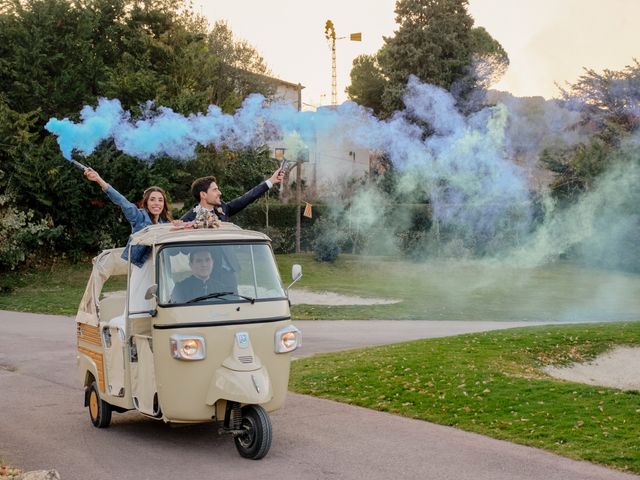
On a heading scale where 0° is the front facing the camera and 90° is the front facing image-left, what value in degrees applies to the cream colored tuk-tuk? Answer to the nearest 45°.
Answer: approximately 315°

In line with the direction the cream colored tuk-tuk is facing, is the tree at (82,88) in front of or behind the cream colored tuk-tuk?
behind

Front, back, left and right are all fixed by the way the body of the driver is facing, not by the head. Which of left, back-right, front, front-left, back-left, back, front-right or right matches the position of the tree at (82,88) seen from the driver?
back

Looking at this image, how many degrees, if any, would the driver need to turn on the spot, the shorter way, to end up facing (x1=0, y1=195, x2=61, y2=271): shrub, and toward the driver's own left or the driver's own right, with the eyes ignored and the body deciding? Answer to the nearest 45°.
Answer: approximately 180°

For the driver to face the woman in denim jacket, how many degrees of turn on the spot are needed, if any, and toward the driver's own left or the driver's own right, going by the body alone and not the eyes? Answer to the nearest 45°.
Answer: approximately 180°

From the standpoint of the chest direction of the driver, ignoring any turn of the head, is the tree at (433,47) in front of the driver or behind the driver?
behind

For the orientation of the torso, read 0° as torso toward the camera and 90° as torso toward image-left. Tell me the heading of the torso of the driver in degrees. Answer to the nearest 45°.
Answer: approximately 0°

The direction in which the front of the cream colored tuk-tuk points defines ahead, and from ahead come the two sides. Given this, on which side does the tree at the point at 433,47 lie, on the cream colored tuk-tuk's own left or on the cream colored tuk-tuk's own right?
on the cream colored tuk-tuk's own left

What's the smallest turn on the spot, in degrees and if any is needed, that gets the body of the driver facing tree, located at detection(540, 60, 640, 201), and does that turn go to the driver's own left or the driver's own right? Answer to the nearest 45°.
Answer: approximately 135° to the driver's own left
